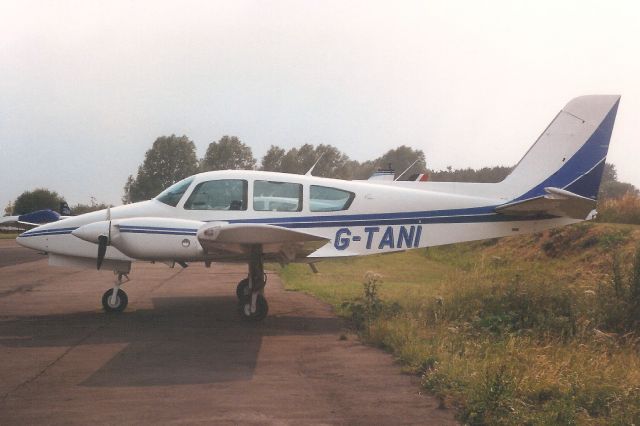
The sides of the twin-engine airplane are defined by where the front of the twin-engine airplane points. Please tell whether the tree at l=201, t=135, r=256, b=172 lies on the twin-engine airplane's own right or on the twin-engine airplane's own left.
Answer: on the twin-engine airplane's own right

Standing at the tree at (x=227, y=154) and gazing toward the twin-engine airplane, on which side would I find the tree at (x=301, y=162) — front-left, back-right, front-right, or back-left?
front-left

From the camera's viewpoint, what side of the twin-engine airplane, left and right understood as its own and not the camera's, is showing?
left

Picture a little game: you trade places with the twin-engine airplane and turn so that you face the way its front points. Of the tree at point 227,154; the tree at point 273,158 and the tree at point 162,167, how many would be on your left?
0

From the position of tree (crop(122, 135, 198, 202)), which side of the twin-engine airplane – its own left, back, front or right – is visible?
right

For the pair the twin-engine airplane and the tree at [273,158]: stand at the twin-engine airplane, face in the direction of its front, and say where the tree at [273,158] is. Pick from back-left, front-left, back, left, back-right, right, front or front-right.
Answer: right

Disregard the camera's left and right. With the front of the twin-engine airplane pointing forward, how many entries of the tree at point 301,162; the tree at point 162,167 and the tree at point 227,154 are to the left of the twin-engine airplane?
0

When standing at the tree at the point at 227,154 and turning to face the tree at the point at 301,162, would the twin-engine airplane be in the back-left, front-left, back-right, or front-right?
front-right
